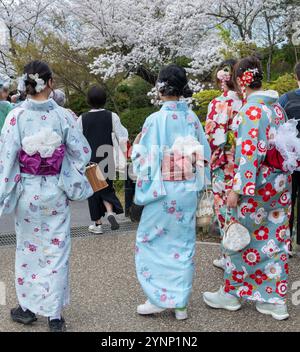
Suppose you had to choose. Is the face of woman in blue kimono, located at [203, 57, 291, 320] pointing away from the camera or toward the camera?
away from the camera

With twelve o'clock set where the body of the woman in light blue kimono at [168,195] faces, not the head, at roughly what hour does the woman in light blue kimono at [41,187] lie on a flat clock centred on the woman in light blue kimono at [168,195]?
the woman in light blue kimono at [41,187] is roughly at 10 o'clock from the woman in light blue kimono at [168,195].

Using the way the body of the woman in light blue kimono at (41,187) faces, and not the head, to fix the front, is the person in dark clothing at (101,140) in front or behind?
in front

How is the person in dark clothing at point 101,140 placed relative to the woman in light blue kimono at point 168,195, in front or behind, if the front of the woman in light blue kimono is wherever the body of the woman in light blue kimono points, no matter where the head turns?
in front

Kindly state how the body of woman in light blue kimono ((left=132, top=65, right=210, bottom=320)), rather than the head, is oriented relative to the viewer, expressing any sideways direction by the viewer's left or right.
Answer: facing away from the viewer and to the left of the viewer

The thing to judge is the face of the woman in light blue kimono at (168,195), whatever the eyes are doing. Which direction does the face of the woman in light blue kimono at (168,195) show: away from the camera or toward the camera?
away from the camera

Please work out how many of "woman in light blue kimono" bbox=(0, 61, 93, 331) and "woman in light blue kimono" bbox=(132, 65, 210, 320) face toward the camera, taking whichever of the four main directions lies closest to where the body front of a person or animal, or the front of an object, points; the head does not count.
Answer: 0

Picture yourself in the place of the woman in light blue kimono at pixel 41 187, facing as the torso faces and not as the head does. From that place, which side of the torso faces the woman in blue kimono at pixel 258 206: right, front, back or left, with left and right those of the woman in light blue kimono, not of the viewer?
right

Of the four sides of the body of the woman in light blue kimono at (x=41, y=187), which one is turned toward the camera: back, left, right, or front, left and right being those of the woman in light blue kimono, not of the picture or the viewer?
back

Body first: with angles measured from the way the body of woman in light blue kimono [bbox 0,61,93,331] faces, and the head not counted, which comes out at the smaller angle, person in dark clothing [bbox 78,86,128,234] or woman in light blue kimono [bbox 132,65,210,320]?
the person in dark clothing

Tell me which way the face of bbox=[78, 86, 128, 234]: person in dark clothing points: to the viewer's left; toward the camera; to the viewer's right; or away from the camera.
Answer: away from the camera

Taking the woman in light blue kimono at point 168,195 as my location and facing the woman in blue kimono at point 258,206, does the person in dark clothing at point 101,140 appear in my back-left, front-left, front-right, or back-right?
back-left

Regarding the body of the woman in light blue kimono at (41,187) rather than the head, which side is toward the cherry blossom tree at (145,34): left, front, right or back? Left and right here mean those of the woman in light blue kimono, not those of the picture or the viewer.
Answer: front

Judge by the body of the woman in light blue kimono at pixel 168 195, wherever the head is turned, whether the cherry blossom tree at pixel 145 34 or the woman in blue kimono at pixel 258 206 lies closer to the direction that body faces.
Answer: the cherry blossom tree
